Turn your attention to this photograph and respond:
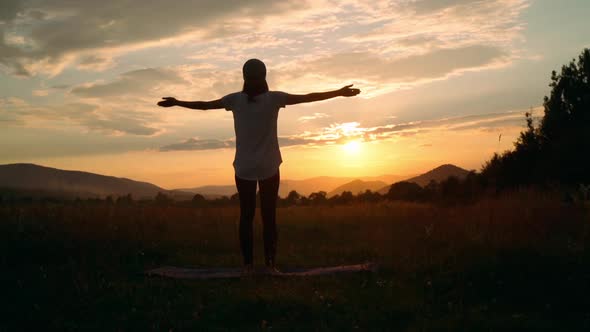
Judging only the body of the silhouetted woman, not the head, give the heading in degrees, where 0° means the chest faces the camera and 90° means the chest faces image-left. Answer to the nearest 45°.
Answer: approximately 180°

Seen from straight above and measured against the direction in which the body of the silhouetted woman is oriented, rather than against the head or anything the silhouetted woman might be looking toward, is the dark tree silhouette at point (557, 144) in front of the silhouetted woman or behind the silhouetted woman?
in front
